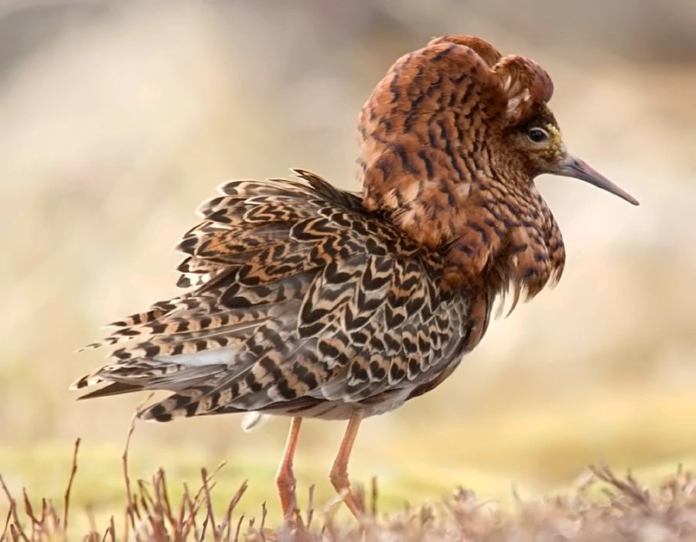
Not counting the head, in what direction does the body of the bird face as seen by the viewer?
to the viewer's right
